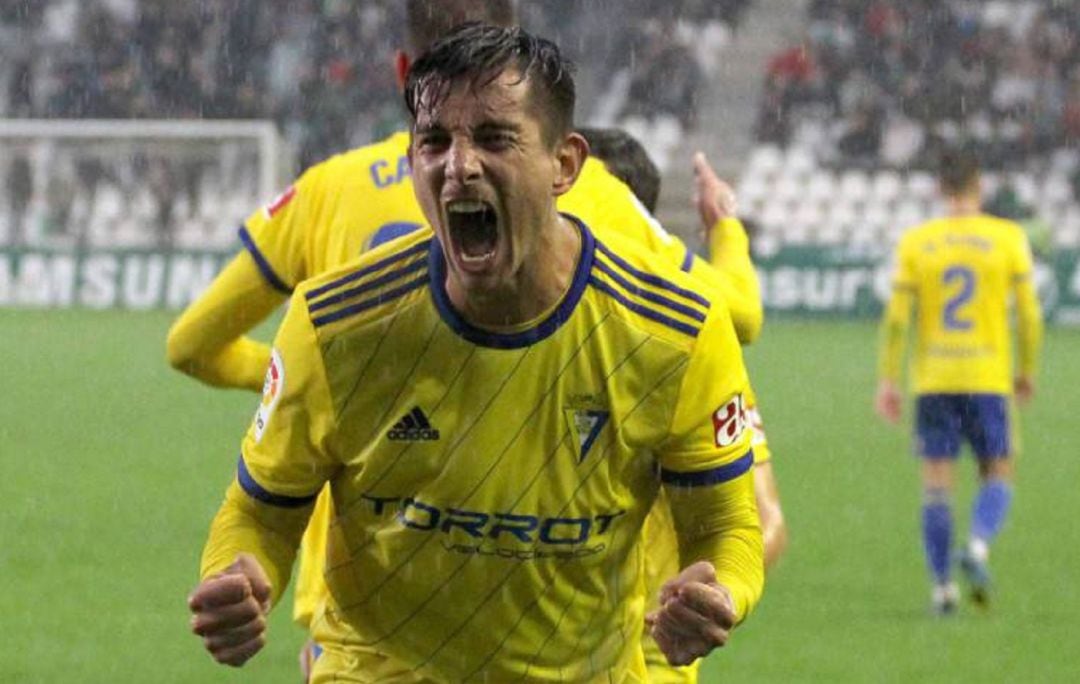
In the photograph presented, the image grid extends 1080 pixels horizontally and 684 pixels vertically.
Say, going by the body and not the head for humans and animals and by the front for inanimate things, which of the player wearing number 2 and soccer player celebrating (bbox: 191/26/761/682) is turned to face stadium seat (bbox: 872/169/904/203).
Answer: the player wearing number 2

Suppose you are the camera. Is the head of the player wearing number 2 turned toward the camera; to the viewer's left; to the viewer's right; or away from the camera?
away from the camera

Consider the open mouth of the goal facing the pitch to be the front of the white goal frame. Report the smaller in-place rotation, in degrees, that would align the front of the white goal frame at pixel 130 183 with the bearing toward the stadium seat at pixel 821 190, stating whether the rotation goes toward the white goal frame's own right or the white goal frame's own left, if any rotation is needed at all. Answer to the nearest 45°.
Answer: approximately 90° to the white goal frame's own left

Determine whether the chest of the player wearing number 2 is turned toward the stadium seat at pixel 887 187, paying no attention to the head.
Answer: yes

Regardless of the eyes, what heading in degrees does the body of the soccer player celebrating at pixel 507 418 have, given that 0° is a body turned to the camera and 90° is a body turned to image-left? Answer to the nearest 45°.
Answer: approximately 0°

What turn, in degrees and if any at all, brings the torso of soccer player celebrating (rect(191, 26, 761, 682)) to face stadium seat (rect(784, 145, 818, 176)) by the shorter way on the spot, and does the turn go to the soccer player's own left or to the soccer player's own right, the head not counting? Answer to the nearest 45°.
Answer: approximately 180°

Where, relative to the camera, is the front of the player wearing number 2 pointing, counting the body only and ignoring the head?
away from the camera
